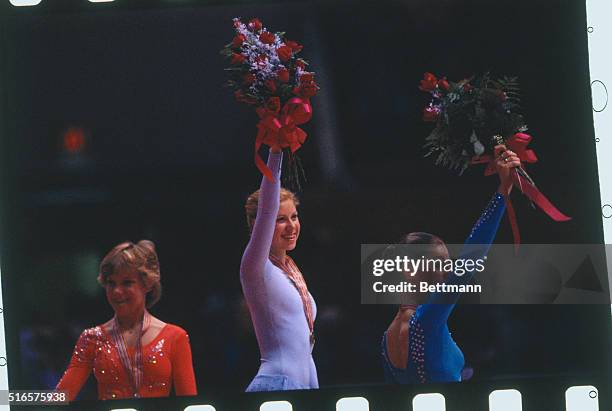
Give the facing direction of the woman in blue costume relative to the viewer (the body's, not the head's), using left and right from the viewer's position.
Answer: facing away from the viewer and to the right of the viewer

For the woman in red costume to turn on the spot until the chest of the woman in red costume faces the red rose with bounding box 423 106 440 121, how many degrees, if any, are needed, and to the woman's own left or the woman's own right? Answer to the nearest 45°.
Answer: approximately 90° to the woman's own left

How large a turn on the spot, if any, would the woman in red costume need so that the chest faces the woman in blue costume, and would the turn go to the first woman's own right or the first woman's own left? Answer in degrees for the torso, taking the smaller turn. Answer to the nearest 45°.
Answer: approximately 90° to the first woman's own left

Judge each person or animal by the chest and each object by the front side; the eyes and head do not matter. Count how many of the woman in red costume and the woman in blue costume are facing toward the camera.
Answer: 1
